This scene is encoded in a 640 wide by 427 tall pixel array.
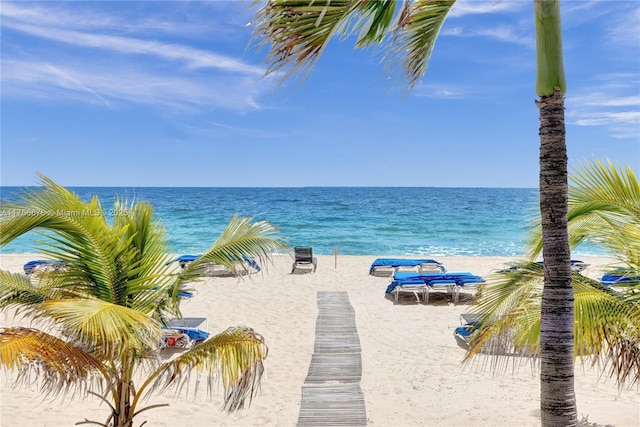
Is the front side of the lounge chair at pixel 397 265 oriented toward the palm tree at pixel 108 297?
no

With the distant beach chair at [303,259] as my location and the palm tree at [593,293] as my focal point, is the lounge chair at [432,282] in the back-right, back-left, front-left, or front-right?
front-left

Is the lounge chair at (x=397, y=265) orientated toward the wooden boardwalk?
no
